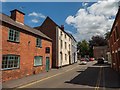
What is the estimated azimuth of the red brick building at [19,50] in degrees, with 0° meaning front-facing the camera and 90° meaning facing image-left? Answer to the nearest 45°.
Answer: approximately 315°
